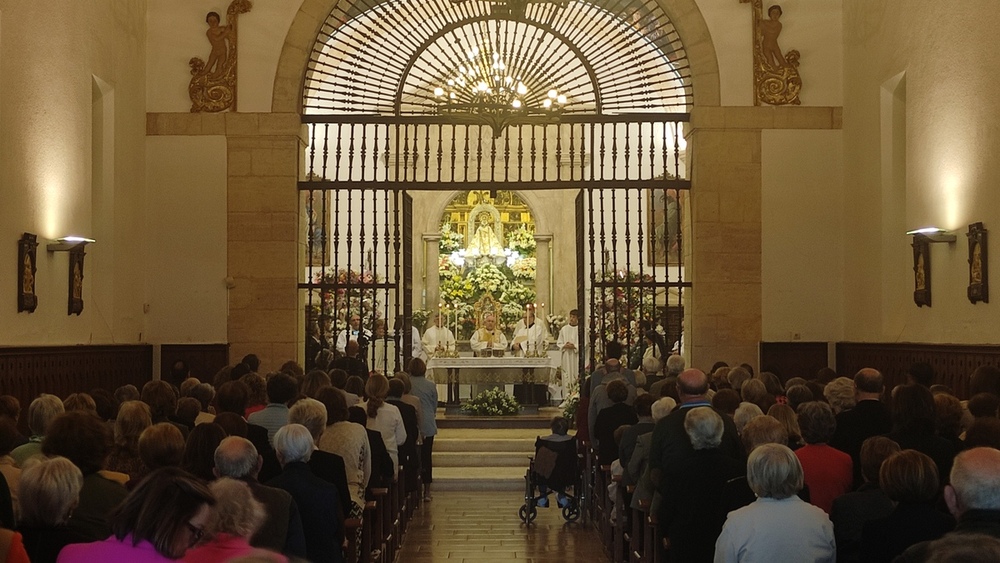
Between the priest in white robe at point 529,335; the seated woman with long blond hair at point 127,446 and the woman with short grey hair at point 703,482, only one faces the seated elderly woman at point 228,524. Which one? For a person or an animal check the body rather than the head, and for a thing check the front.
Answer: the priest in white robe

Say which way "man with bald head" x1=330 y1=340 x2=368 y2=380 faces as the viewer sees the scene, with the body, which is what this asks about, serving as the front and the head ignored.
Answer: away from the camera

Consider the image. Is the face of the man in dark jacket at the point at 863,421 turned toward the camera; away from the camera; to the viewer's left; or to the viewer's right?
away from the camera

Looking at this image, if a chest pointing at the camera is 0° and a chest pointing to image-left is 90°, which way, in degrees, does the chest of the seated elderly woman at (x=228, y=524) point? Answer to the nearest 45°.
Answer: approximately 180°

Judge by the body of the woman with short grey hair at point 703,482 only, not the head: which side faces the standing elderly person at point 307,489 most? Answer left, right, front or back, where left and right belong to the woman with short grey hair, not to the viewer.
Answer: left

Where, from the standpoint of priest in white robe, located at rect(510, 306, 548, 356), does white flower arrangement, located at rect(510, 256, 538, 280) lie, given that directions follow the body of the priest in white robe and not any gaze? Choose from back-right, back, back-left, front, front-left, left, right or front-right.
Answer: back

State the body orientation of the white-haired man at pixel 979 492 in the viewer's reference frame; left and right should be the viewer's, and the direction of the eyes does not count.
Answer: facing away from the viewer

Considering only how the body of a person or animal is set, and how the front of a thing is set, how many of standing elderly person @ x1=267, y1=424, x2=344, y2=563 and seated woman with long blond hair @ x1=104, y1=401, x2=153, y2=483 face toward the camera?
0

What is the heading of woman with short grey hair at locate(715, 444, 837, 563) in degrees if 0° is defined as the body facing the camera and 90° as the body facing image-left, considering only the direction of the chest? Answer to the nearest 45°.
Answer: approximately 180°

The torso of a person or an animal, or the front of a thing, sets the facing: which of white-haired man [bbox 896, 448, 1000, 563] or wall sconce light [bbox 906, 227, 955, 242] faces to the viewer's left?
the wall sconce light

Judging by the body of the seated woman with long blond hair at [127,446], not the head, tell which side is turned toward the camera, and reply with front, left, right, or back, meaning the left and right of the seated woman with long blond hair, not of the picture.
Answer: back

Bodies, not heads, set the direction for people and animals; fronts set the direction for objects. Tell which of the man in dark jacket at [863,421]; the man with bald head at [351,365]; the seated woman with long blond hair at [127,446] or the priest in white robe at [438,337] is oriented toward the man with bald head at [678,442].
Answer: the priest in white robe

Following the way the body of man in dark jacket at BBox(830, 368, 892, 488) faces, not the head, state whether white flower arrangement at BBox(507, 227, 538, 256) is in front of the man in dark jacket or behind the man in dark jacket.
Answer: in front

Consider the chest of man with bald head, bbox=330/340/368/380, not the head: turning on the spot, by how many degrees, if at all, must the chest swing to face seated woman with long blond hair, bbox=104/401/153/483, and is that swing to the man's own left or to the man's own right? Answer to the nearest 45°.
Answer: approximately 180°
